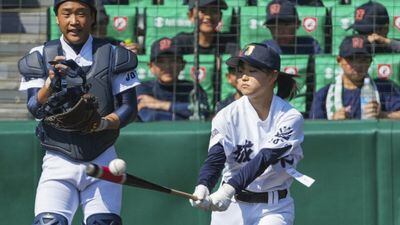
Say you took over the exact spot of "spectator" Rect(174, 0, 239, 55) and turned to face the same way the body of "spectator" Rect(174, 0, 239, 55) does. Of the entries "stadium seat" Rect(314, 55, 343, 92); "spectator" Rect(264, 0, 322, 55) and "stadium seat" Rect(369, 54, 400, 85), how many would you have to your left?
3

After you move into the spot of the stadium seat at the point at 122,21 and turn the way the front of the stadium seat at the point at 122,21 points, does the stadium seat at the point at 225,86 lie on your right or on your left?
on your left

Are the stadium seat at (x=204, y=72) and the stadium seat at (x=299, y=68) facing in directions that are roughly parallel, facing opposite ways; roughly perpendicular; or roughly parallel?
roughly parallel

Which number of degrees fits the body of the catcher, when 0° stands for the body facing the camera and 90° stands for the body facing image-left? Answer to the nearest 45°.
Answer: approximately 0°

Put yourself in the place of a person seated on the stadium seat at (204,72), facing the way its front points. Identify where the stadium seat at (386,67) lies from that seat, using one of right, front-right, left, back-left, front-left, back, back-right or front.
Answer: left

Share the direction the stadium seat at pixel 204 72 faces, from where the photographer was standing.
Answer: facing the viewer

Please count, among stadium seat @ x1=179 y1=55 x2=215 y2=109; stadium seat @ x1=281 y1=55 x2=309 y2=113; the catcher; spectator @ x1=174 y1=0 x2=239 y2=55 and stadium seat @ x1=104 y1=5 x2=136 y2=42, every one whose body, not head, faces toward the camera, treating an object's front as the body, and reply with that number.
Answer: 5

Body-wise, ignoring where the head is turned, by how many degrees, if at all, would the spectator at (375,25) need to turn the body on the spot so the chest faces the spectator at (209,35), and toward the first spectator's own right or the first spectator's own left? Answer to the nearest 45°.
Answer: approximately 45° to the first spectator's own right

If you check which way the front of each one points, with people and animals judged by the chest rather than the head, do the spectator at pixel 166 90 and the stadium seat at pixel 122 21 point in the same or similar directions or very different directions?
same or similar directions

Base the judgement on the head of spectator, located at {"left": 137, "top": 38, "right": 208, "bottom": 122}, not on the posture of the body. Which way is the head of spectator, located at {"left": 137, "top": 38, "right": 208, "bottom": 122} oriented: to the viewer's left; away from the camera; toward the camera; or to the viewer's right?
toward the camera

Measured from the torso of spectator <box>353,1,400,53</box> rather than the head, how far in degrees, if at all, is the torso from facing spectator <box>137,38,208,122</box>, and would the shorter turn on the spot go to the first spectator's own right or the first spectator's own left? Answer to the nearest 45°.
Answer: approximately 45° to the first spectator's own right

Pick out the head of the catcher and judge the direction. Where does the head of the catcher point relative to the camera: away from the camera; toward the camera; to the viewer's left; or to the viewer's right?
toward the camera

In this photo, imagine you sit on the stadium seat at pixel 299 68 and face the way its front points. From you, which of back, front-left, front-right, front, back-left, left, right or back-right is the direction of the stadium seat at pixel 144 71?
right

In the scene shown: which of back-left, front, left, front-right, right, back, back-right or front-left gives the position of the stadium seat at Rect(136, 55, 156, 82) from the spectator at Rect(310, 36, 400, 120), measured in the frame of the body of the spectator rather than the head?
right

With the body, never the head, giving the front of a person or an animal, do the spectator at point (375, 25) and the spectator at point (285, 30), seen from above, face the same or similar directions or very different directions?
same or similar directions

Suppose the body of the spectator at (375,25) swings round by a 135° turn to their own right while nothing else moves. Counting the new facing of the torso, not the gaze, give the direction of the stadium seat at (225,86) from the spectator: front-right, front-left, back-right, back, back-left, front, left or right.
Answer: left

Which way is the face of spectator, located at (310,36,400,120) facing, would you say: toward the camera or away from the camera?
toward the camera

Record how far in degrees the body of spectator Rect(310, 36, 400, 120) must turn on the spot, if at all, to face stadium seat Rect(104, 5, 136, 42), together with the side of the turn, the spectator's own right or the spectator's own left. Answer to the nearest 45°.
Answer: approximately 90° to the spectator's own right

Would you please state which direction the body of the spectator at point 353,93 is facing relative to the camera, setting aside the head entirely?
toward the camera

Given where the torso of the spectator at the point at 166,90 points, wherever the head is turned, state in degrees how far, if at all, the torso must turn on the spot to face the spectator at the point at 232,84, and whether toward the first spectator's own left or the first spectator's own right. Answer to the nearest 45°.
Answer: approximately 90° to the first spectator's own left
